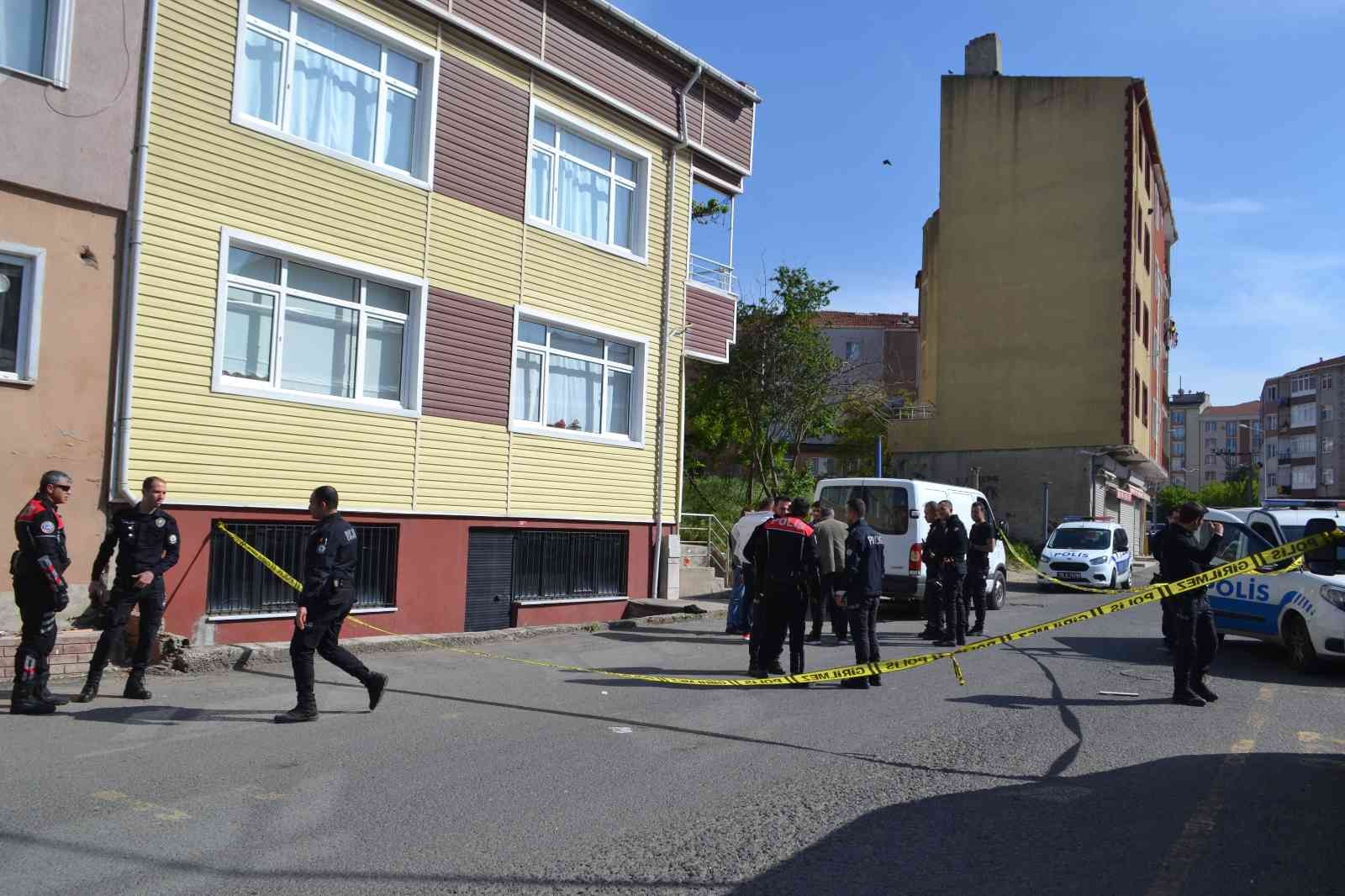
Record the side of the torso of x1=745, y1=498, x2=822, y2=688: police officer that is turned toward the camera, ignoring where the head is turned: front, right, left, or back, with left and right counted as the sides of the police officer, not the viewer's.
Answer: back

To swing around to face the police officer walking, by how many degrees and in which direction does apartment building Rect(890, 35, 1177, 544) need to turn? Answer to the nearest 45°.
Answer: approximately 90° to its right

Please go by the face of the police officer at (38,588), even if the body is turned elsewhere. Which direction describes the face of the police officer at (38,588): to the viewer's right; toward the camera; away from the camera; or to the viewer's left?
to the viewer's right

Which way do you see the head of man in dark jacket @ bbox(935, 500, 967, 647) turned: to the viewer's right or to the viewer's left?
to the viewer's left

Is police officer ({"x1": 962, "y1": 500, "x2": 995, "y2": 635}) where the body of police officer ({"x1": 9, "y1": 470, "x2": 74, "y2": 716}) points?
yes

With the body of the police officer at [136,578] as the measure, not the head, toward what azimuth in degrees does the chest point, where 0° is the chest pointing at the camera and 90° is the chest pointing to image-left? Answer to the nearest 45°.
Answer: approximately 0°

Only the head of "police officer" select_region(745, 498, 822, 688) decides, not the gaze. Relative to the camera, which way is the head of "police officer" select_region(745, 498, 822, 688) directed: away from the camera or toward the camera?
away from the camera

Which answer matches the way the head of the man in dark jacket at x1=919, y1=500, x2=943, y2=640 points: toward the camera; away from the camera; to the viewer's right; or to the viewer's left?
to the viewer's left

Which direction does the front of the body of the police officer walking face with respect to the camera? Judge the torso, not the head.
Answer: to the viewer's left
